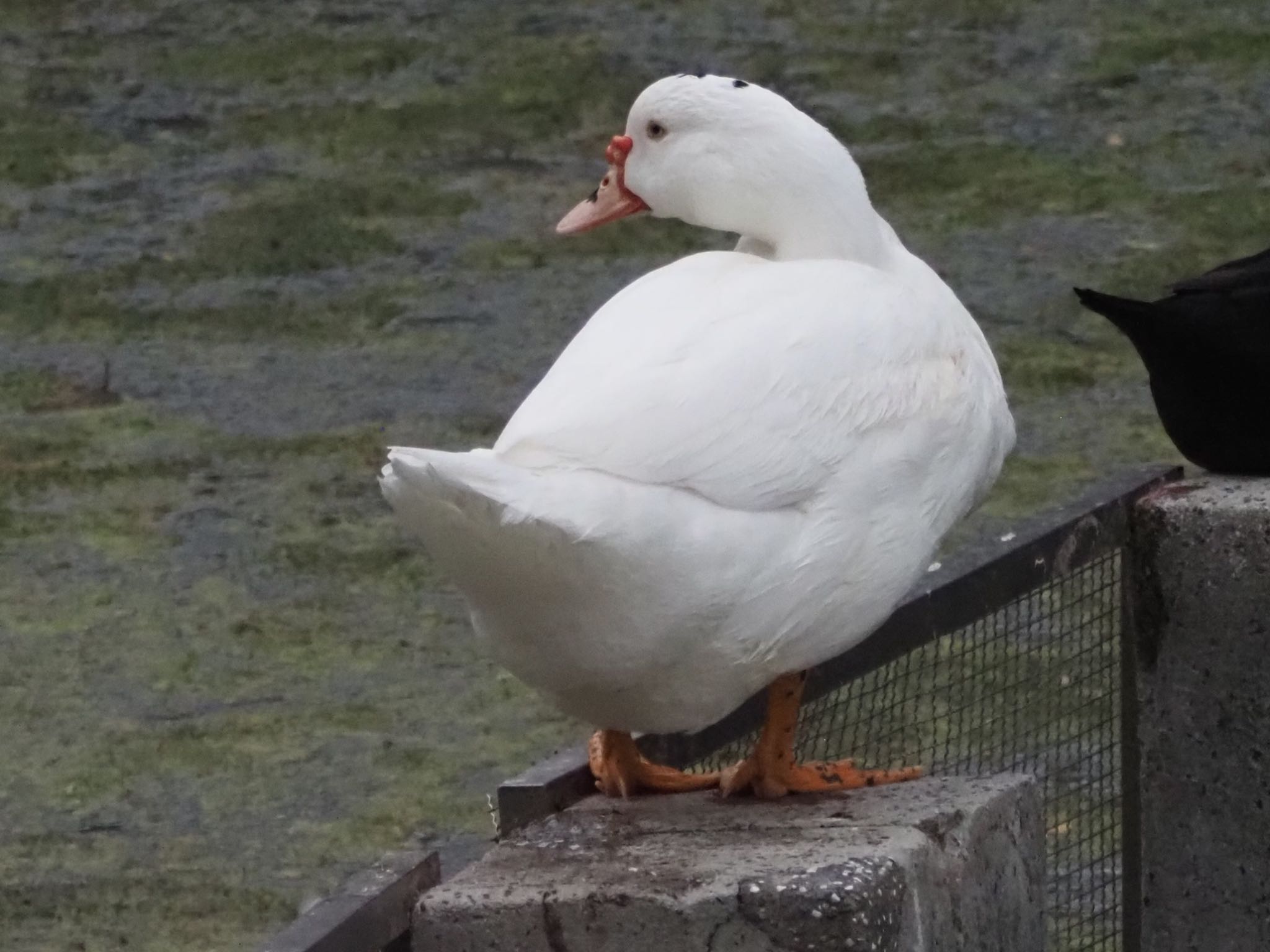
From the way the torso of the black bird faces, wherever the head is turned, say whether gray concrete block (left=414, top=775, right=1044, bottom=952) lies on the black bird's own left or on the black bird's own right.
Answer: on the black bird's own right

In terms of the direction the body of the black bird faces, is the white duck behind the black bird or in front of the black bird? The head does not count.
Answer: behind

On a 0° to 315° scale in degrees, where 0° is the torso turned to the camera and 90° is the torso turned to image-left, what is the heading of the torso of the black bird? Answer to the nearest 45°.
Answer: approximately 270°
